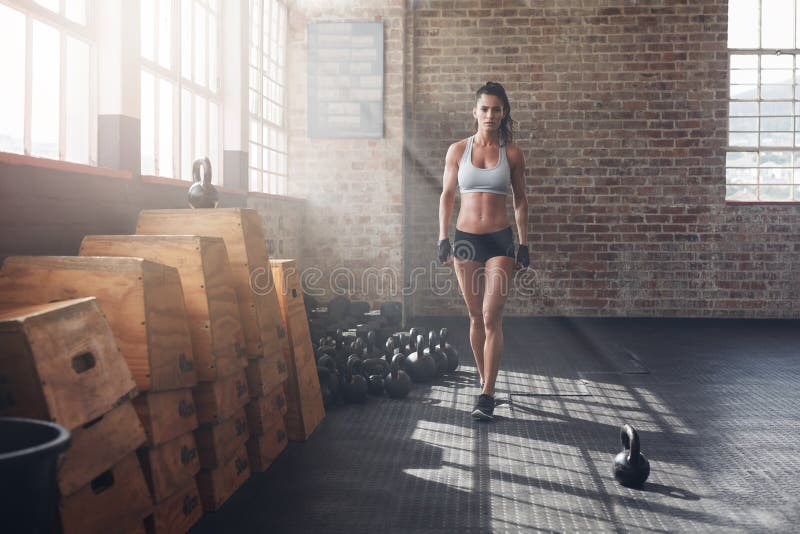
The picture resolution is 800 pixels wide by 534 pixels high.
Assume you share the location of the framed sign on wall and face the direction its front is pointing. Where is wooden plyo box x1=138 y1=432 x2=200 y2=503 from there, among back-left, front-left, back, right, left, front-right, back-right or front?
front

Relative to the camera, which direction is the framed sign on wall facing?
toward the camera

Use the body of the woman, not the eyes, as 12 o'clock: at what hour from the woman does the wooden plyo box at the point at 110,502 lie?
The wooden plyo box is roughly at 1 o'clock from the woman.

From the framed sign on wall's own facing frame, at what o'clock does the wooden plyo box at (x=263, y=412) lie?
The wooden plyo box is roughly at 12 o'clock from the framed sign on wall.

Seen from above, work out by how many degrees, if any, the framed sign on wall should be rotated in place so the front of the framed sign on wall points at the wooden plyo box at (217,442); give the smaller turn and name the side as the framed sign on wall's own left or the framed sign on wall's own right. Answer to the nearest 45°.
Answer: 0° — it already faces it

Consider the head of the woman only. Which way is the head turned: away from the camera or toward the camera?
toward the camera

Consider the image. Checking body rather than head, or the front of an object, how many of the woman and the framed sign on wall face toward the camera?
2

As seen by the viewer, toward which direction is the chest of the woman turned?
toward the camera

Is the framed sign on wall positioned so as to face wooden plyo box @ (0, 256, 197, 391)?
yes

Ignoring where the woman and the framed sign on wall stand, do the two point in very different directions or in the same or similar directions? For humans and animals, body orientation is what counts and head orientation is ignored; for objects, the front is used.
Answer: same or similar directions

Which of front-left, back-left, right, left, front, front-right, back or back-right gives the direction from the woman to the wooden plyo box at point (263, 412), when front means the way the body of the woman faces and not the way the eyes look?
front-right

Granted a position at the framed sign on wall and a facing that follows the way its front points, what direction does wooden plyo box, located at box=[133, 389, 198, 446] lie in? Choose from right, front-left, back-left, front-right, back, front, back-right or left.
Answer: front

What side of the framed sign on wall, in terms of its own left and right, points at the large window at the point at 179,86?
front

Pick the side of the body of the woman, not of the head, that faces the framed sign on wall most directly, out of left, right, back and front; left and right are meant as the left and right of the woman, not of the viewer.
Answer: back

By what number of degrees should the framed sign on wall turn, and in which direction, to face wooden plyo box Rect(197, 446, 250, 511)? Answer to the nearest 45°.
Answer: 0° — it already faces it

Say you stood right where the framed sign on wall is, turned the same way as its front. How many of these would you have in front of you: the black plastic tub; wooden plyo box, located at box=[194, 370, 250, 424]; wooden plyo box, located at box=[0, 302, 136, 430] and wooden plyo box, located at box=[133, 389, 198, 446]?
4
